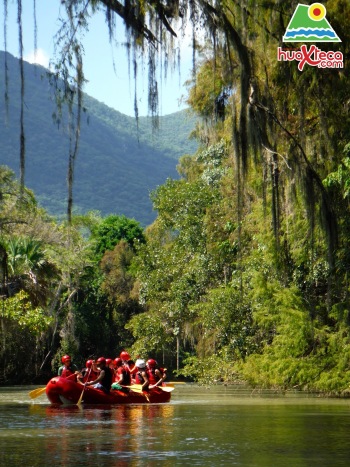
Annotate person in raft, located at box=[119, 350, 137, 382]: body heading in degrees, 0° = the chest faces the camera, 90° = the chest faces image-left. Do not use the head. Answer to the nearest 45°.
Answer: approximately 90°

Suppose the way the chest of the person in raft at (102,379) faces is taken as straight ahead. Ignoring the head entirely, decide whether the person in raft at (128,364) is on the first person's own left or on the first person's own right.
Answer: on the first person's own right

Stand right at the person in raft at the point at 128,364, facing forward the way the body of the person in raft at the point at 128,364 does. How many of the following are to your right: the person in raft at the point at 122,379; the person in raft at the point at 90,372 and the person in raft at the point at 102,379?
0

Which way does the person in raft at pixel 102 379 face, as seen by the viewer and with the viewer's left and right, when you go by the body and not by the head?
facing to the left of the viewer

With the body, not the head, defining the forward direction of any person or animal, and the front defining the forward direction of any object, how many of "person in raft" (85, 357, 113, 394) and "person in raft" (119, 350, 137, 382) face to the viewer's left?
2

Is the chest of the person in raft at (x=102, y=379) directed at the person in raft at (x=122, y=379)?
no

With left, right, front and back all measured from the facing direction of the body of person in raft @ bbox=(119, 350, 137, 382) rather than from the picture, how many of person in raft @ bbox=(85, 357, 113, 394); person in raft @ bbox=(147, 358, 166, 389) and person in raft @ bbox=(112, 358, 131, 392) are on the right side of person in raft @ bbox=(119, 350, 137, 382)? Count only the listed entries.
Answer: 0

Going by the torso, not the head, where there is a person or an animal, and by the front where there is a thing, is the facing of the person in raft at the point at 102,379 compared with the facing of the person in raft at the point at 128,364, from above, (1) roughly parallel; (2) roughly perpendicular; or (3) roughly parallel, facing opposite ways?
roughly parallel

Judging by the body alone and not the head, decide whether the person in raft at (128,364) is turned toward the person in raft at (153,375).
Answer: no

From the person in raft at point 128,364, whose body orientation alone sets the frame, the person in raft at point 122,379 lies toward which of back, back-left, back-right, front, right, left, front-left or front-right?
left
